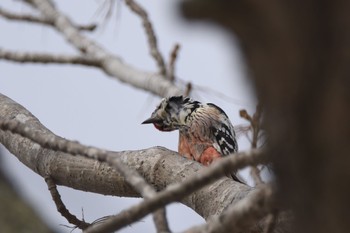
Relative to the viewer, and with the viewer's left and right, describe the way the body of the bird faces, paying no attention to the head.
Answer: facing to the left of the viewer

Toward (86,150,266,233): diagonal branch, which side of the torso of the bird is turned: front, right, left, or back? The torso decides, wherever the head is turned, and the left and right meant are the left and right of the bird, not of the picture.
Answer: left
